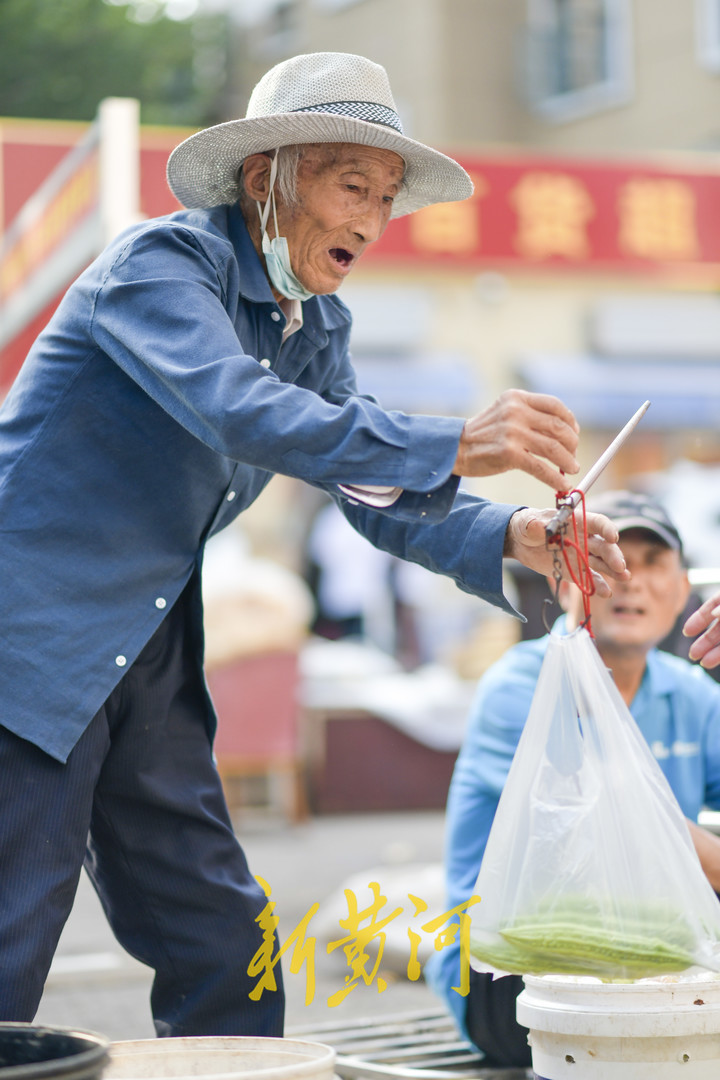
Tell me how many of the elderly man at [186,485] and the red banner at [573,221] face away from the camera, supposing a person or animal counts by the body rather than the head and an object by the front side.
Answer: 0

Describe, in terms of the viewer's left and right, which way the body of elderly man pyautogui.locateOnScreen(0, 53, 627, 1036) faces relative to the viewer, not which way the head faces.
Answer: facing the viewer and to the right of the viewer

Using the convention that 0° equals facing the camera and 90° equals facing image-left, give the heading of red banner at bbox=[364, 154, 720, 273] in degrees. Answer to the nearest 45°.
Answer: approximately 0°

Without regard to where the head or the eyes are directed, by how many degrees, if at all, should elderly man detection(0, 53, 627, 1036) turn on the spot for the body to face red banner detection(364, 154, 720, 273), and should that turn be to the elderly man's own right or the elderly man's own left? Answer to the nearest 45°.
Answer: approximately 135° to the elderly man's own left

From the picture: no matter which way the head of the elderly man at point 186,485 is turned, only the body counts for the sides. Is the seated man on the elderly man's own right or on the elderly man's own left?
on the elderly man's own left

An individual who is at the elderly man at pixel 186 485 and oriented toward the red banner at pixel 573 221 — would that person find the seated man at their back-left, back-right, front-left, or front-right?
front-right

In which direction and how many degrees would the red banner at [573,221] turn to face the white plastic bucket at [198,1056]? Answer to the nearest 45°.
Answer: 0° — it already faces it

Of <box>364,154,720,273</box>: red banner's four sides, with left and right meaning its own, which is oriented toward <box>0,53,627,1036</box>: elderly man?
front
